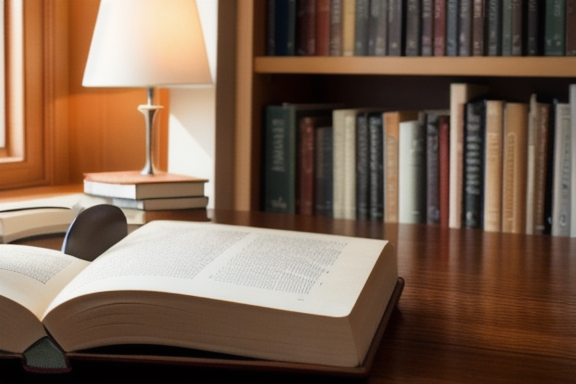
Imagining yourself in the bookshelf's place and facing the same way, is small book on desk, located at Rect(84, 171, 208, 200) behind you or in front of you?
in front

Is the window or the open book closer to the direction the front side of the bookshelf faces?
the open book

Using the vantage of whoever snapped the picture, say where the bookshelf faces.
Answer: facing the viewer

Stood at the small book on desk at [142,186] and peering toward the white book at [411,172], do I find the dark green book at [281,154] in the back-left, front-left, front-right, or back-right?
front-left

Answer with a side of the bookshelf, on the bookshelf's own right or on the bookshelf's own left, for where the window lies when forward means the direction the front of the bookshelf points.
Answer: on the bookshelf's own right

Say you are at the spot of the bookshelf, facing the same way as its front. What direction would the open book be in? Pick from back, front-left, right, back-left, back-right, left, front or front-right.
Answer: front
